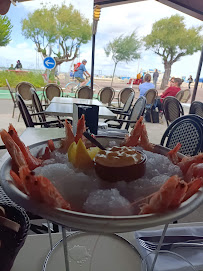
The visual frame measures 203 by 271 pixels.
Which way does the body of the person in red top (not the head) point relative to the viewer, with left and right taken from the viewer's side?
facing to the left of the viewer

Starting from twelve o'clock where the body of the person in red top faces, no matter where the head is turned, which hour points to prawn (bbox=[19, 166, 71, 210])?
The prawn is roughly at 9 o'clock from the person in red top.

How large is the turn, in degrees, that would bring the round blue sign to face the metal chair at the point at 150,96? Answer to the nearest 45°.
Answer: approximately 45° to its left

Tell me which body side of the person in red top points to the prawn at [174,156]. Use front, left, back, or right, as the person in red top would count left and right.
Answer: left

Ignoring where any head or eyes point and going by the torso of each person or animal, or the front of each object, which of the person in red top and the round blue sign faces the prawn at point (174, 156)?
the round blue sign
